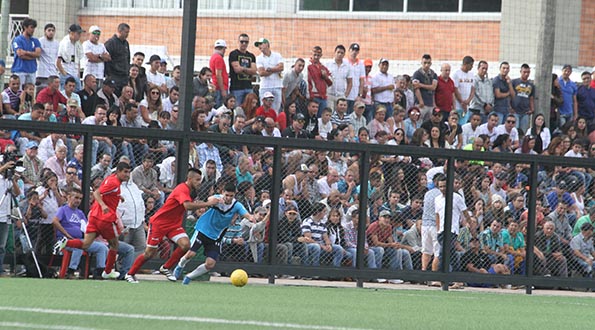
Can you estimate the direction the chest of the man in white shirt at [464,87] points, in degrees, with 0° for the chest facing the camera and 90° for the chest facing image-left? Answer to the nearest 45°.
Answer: approximately 315°

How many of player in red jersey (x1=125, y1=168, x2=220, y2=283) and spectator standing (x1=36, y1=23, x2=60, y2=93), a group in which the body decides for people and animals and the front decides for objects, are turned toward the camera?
1

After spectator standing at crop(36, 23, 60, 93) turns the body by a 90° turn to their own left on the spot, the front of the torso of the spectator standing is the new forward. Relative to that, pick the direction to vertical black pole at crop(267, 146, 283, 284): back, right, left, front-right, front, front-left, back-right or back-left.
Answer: front-right

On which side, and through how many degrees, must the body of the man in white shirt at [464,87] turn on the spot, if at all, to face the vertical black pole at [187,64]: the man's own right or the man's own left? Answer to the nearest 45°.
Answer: approximately 90° to the man's own right

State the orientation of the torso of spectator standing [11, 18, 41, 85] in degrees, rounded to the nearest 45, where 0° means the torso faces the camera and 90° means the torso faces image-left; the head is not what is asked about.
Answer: approximately 315°

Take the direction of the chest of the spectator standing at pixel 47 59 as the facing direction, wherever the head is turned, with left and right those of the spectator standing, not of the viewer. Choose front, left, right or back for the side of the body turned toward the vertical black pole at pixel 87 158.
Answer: front

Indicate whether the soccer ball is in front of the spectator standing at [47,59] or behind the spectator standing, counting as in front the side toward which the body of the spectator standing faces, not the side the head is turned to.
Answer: in front
